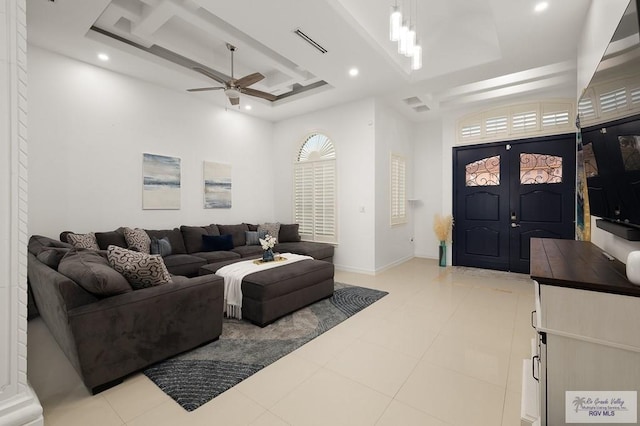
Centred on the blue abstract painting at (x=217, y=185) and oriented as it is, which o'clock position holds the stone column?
The stone column is roughly at 2 o'clock from the blue abstract painting.

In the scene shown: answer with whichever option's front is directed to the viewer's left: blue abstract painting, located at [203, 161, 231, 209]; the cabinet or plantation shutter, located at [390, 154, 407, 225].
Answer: the cabinet

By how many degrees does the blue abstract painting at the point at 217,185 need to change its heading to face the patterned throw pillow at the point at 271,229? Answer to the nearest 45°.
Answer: approximately 45° to its left

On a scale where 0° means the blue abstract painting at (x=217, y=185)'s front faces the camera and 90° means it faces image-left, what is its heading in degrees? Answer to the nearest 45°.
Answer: approximately 315°

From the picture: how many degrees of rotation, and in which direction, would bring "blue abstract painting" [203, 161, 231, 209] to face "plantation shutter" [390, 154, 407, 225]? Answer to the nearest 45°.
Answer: approximately 45° to its left

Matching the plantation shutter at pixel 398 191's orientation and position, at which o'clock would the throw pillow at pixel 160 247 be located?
The throw pillow is roughly at 3 o'clock from the plantation shutter.

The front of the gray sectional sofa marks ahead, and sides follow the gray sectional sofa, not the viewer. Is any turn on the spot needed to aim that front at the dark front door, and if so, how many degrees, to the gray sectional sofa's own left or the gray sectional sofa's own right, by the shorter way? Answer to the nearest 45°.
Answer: approximately 45° to the gray sectional sofa's own left

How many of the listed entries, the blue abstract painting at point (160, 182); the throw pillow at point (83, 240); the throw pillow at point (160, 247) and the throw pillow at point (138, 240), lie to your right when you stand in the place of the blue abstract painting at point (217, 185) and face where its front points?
4

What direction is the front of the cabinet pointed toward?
to the viewer's left

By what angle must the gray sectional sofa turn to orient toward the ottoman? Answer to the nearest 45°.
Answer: approximately 45° to its left
